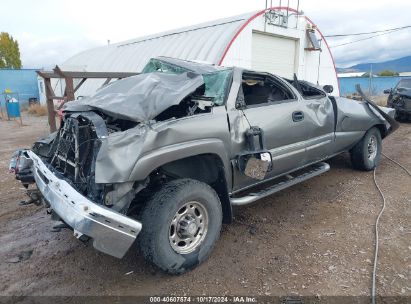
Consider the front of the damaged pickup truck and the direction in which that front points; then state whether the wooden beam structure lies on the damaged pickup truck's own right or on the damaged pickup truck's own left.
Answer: on the damaged pickup truck's own right

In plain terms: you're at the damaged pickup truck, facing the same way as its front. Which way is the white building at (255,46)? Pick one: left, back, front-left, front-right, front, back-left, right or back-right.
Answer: back-right

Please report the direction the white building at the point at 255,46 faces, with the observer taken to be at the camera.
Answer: facing the viewer and to the right of the viewer

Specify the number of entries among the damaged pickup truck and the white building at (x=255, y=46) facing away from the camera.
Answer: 0

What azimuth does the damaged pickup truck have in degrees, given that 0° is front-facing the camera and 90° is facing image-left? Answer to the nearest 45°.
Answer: approximately 45°

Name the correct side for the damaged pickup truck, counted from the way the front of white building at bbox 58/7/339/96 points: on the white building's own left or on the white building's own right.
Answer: on the white building's own right

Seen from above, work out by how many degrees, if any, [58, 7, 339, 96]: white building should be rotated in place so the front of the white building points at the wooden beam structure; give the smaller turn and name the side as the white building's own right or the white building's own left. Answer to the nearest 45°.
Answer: approximately 90° to the white building's own right

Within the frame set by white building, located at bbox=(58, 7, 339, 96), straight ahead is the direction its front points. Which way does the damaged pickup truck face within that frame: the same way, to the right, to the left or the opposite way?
to the right
